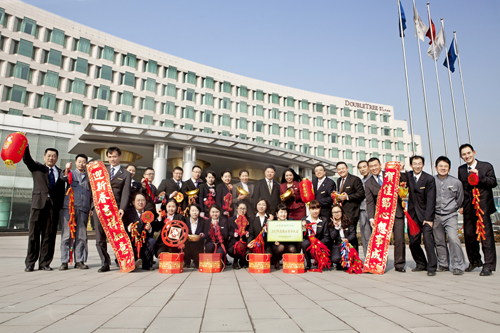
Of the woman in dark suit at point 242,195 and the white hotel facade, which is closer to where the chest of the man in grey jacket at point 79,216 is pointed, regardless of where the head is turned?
the woman in dark suit

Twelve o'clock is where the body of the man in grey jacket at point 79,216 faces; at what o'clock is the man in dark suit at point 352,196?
The man in dark suit is roughly at 10 o'clock from the man in grey jacket.

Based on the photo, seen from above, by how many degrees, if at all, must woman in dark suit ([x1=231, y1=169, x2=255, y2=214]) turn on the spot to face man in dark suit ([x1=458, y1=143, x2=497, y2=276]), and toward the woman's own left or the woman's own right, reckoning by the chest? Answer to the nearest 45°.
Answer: approximately 45° to the woman's own left

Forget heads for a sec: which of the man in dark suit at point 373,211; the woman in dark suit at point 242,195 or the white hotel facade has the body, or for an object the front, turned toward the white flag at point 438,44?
the white hotel facade

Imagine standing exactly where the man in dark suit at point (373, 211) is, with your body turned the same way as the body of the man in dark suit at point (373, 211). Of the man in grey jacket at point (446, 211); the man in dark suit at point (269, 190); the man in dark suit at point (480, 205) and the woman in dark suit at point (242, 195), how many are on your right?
2

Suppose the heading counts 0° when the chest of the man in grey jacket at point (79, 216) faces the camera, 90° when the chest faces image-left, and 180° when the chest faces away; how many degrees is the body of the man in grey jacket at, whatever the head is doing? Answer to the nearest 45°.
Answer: approximately 0°

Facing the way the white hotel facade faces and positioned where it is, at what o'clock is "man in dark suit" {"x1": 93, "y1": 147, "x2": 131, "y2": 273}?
The man in dark suit is roughly at 1 o'clock from the white hotel facade.

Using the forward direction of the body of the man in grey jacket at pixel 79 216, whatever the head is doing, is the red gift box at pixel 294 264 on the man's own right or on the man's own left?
on the man's own left

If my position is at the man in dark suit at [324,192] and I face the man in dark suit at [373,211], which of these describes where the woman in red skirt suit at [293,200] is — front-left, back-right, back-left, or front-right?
back-right

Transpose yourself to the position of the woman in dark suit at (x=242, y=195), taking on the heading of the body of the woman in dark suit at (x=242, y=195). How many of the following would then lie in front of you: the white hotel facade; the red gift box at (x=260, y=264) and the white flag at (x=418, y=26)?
1
